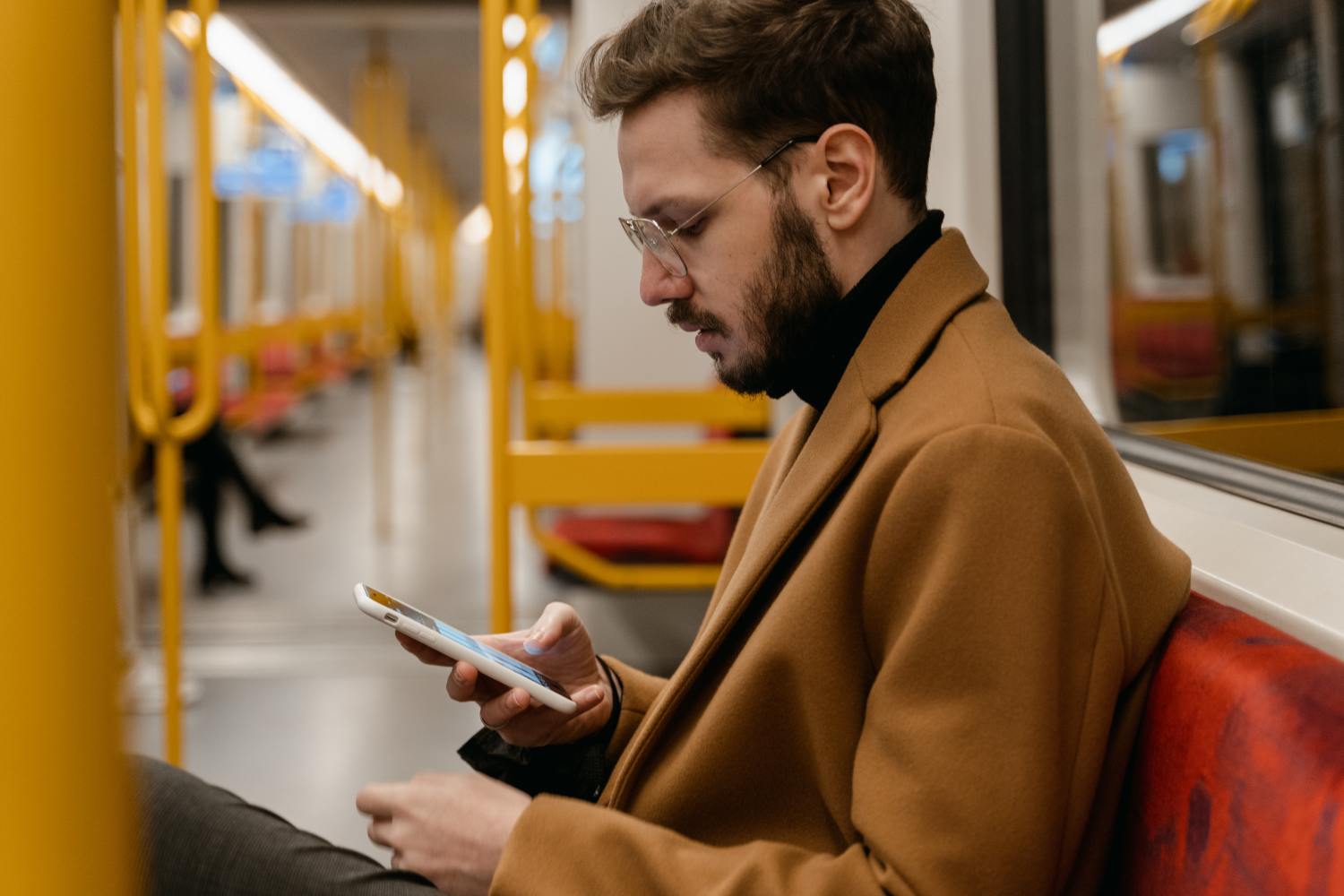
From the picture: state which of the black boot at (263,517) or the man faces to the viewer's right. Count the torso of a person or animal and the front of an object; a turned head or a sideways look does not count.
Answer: the black boot

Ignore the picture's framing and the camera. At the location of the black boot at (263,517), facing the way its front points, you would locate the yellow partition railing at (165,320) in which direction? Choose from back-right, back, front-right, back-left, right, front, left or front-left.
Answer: right

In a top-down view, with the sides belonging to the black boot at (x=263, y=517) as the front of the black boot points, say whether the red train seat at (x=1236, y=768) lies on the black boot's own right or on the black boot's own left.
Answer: on the black boot's own right

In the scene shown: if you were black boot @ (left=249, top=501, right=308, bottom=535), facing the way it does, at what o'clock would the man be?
The man is roughly at 3 o'clock from the black boot.

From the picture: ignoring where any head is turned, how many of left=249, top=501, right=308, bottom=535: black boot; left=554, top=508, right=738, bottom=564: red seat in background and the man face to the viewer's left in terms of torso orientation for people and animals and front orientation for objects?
2

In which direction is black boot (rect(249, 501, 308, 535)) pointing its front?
to the viewer's right

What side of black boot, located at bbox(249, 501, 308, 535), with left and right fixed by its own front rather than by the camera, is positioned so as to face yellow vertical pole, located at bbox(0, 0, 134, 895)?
right

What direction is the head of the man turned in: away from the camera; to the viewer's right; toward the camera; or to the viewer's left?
to the viewer's left

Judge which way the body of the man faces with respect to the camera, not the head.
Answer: to the viewer's left

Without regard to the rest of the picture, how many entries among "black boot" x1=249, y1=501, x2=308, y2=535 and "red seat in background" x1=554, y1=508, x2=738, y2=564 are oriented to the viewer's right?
1

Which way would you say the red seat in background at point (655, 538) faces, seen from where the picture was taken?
facing to the left of the viewer
